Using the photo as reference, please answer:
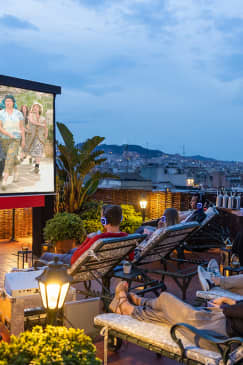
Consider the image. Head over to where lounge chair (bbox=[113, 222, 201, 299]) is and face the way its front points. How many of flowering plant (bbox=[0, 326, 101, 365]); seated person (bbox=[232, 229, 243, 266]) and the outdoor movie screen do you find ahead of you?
1

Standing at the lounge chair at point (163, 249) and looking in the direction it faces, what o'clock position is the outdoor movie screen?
The outdoor movie screen is roughly at 12 o'clock from the lounge chair.

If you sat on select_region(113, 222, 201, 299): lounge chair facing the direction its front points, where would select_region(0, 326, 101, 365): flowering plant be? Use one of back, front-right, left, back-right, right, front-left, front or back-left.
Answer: back-left

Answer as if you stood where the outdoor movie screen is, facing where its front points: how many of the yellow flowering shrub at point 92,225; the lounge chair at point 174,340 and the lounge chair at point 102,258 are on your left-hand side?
1

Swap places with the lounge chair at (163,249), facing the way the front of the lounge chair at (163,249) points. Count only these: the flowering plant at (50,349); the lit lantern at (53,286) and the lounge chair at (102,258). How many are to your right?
0

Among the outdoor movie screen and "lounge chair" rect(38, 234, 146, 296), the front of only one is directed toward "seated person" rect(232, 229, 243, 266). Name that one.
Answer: the outdoor movie screen

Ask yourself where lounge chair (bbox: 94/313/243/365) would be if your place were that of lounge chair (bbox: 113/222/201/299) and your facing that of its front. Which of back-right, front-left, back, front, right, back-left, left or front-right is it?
back-left

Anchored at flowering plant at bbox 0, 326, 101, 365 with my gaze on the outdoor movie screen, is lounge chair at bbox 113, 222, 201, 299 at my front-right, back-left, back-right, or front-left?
front-right

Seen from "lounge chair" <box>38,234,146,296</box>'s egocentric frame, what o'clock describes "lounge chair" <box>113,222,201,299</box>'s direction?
"lounge chair" <box>113,222,201,299</box> is roughly at 3 o'clock from "lounge chair" <box>38,234,146,296</box>.

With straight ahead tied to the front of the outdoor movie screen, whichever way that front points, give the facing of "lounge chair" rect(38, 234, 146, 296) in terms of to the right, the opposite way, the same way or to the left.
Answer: the opposite way

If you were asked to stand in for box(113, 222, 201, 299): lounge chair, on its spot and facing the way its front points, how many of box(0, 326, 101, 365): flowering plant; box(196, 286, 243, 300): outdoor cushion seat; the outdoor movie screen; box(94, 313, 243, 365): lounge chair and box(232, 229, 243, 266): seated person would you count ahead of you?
1

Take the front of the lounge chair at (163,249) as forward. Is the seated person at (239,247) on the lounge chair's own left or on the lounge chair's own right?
on the lounge chair's own right

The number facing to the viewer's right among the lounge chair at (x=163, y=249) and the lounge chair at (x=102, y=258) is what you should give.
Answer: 0

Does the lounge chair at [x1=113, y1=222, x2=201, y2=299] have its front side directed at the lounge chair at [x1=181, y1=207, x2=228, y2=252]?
no

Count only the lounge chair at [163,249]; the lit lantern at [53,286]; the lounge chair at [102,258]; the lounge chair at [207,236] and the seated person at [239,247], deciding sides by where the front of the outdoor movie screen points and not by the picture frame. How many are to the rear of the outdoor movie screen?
0

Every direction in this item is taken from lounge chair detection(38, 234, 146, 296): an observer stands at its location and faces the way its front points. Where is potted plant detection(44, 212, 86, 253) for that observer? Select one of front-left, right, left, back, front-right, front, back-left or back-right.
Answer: front-right

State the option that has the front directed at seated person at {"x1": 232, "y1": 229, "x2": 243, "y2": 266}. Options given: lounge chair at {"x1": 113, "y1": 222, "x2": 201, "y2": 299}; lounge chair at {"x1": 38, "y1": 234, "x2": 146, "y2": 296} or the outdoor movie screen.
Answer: the outdoor movie screen

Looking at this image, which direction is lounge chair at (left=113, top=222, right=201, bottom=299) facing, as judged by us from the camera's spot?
facing away from the viewer and to the left of the viewer

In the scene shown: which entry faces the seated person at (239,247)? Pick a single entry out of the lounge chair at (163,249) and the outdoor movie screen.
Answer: the outdoor movie screen

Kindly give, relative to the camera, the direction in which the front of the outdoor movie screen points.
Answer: facing the viewer and to the right of the viewer

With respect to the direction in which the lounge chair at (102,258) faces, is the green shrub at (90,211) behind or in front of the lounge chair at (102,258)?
in front

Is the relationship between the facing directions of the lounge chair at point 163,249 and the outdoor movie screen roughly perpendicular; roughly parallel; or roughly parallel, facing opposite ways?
roughly parallel, facing opposite ways

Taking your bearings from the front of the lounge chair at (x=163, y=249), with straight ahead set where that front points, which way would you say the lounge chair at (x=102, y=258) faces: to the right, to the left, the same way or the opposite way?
the same way
